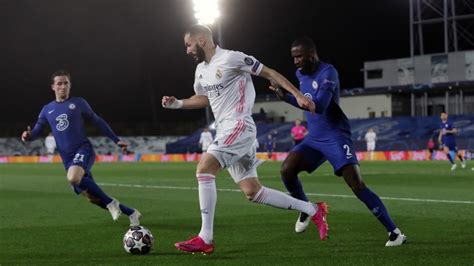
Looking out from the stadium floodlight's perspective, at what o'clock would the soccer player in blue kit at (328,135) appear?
The soccer player in blue kit is roughly at 12 o'clock from the stadium floodlight.

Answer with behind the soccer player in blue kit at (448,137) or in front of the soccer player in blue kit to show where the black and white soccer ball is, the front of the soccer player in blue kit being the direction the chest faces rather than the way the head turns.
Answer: in front

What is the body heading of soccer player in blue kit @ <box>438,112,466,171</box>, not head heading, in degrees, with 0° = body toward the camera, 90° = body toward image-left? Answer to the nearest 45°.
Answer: approximately 45°

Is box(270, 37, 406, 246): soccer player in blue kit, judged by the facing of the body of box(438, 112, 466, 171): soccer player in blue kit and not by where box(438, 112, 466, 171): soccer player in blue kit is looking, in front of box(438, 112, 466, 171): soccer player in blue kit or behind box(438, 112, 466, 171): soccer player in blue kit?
in front

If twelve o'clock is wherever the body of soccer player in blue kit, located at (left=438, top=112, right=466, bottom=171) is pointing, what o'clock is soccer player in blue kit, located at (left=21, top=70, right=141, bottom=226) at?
soccer player in blue kit, located at (left=21, top=70, right=141, bottom=226) is roughly at 11 o'clock from soccer player in blue kit, located at (left=438, top=112, right=466, bottom=171).

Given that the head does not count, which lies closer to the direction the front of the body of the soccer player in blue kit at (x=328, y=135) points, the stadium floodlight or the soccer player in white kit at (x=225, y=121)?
the soccer player in white kit

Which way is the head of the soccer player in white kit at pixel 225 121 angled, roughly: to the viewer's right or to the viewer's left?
to the viewer's left

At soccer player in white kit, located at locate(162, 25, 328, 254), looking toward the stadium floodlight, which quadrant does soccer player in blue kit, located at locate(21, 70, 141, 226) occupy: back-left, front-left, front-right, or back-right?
front-left

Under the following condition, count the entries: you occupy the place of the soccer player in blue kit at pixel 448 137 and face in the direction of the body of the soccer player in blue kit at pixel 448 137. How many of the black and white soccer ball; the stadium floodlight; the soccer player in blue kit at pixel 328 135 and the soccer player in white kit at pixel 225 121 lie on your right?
1

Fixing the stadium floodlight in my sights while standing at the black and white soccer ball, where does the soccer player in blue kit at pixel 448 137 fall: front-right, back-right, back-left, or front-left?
front-right

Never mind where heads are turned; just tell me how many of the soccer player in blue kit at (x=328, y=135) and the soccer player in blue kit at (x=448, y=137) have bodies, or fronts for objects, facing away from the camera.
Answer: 0

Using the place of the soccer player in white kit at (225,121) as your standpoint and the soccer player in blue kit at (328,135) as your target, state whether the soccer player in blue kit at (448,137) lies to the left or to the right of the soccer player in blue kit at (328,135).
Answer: left

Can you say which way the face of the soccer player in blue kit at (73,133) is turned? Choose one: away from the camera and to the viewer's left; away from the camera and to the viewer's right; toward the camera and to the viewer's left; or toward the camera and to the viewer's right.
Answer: toward the camera and to the viewer's right

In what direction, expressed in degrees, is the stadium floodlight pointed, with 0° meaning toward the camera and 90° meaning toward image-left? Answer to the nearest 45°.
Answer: approximately 0°

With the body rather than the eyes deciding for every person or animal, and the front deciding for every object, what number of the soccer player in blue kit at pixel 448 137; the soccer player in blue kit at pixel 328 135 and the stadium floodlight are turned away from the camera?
0

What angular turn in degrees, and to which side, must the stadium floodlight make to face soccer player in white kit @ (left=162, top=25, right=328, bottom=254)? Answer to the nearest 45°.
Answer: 0° — it already faces them

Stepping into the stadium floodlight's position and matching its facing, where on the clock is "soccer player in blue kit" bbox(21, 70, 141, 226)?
The soccer player in blue kit is roughly at 12 o'clock from the stadium floodlight.
